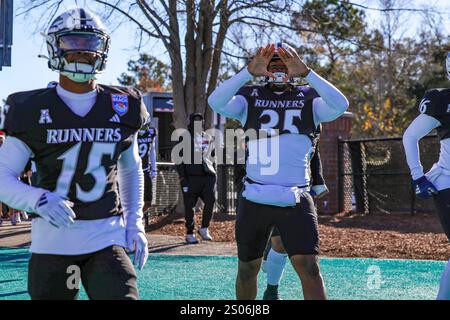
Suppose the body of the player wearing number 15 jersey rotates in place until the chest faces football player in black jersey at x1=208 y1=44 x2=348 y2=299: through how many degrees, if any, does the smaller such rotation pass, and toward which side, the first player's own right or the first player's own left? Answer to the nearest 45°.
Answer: approximately 135° to the first player's own left

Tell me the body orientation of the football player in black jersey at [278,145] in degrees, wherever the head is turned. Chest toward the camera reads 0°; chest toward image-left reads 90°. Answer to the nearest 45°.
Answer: approximately 0°

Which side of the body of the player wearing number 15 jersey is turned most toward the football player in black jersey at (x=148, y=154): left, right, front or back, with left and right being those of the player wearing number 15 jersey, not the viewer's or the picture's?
back

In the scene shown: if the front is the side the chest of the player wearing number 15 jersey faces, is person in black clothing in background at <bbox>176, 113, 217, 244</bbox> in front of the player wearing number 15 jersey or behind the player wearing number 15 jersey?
behind

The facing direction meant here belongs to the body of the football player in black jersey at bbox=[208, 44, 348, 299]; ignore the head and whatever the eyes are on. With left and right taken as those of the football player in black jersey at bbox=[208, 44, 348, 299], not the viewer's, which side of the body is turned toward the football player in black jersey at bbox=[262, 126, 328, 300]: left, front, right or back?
back

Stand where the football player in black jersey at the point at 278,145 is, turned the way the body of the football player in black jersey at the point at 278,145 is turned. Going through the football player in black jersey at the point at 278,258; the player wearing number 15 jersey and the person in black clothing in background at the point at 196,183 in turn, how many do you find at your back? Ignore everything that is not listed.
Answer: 2

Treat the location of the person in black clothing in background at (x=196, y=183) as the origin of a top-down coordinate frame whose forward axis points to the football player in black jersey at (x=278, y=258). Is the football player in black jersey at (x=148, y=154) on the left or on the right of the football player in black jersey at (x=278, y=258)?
right

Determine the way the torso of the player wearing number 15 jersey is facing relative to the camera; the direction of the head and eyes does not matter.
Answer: toward the camera

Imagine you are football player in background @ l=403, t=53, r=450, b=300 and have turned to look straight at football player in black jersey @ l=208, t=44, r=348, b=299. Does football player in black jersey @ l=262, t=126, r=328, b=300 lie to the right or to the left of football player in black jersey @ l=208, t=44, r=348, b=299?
right

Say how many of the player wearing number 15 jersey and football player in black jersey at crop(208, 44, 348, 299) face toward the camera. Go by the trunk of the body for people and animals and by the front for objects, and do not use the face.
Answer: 2

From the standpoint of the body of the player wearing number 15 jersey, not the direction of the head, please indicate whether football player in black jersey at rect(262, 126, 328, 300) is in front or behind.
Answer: behind
